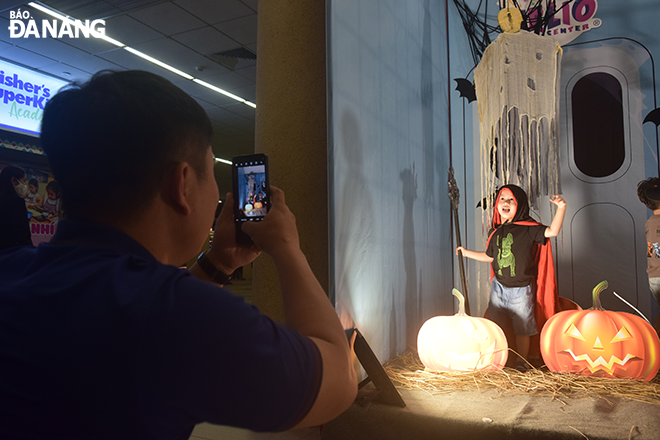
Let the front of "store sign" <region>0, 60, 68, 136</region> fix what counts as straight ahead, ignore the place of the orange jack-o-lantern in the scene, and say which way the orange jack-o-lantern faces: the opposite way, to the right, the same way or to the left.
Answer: to the right

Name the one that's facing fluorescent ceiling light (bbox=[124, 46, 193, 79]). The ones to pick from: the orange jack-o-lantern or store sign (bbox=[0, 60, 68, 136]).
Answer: the store sign

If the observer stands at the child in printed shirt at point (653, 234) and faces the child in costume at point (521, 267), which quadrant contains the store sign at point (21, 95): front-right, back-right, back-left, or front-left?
front-right

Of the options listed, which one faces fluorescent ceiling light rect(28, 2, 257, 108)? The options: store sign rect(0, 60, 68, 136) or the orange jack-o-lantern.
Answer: the store sign

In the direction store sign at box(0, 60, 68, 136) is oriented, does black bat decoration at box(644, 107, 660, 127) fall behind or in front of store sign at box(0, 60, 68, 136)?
in front

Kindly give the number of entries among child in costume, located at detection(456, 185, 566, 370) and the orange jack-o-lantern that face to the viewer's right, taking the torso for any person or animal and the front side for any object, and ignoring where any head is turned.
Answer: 0

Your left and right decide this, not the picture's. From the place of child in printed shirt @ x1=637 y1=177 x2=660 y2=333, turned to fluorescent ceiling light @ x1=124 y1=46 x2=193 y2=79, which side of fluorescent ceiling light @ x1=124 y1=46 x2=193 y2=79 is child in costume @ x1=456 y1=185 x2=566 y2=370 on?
left

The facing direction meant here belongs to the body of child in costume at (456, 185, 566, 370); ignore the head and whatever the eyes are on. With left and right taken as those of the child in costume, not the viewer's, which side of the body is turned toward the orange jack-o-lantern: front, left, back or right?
left

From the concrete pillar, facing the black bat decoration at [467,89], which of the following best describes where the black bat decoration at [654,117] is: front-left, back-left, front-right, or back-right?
front-right

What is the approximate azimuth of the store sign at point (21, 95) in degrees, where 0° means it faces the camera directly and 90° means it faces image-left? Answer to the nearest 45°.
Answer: approximately 315°

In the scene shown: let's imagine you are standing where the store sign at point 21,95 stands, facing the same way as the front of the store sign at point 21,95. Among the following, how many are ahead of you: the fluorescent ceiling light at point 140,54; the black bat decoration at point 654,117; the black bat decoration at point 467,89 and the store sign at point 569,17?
4

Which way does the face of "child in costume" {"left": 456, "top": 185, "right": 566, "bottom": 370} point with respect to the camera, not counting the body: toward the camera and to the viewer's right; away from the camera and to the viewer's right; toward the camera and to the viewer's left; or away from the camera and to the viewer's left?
toward the camera and to the viewer's left

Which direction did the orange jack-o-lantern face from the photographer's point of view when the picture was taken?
facing the viewer

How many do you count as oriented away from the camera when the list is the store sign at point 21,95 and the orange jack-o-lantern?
0
